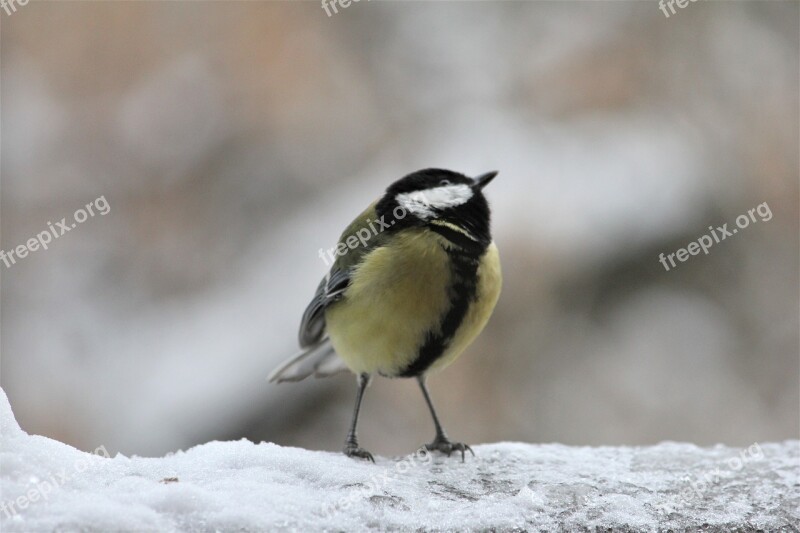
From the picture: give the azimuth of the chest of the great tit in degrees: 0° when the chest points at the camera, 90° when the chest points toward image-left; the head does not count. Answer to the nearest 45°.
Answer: approximately 315°
